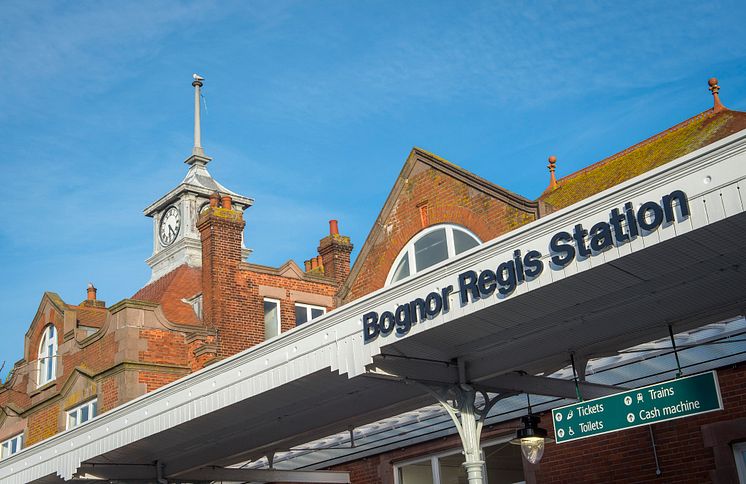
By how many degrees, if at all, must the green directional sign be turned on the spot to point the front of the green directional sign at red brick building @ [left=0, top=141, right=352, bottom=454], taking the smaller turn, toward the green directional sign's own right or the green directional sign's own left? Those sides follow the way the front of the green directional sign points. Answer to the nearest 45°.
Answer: approximately 90° to the green directional sign's own right

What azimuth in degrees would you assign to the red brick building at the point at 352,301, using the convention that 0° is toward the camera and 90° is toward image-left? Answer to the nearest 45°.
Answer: approximately 45°

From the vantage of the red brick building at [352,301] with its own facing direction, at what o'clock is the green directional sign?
The green directional sign is roughly at 10 o'clock from the red brick building.

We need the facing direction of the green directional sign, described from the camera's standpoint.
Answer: facing the viewer and to the left of the viewer

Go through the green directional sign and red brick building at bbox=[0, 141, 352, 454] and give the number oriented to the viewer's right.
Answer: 0

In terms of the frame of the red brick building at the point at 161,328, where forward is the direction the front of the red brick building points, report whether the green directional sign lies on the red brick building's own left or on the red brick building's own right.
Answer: on the red brick building's own left
